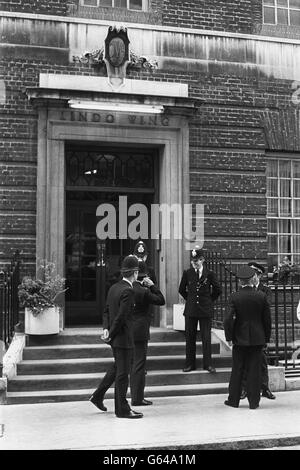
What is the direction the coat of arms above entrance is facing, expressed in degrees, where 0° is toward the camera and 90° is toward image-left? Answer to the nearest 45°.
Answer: approximately 0°

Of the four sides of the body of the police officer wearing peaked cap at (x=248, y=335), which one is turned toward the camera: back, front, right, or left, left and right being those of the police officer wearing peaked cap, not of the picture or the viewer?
back

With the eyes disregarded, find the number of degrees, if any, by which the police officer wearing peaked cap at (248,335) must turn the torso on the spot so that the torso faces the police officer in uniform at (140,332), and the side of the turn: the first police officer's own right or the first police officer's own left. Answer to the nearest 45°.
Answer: approximately 90° to the first police officer's own left

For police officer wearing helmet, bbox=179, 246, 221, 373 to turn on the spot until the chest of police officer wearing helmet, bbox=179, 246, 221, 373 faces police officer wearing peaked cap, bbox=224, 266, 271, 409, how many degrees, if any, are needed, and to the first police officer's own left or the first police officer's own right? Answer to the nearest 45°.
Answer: approximately 45° to the first police officer's own left

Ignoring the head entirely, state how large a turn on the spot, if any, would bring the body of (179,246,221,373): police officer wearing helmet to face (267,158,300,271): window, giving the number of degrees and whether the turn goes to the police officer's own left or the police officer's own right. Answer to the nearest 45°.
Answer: approximately 135° to the police officer's own left
